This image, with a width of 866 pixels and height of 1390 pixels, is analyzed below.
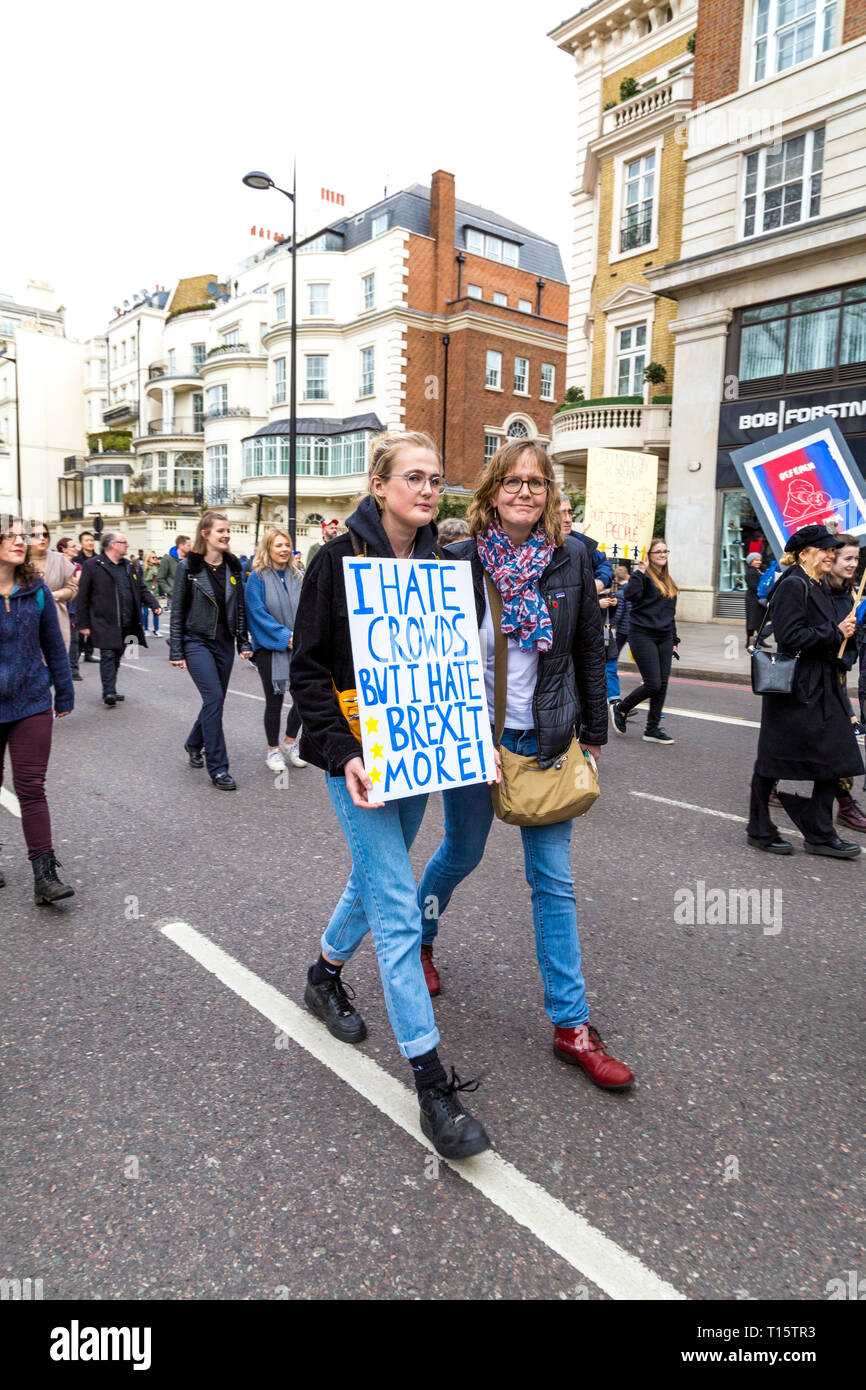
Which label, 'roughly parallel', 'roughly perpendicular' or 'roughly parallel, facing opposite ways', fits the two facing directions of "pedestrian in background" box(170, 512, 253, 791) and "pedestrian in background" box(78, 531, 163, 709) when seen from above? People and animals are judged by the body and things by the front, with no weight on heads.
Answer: roughly parallel

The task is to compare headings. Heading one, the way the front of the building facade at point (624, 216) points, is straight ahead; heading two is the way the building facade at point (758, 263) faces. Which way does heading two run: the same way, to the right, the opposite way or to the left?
the same way

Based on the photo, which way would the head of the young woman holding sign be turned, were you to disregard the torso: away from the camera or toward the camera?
toward the camera

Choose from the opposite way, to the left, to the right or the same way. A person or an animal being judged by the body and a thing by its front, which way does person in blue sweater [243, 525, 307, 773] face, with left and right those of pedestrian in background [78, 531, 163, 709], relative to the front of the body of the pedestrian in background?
the same way

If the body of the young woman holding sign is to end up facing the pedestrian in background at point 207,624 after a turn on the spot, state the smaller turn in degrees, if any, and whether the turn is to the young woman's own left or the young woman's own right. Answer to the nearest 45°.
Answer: approximately 135° to the young woman's own left

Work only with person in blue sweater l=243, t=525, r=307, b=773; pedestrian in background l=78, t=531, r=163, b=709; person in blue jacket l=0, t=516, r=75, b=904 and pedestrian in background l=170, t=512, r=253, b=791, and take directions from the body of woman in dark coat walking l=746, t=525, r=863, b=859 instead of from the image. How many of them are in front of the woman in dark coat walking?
0

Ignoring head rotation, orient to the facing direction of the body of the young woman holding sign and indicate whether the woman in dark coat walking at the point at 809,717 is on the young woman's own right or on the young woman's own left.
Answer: on the young woman's own left

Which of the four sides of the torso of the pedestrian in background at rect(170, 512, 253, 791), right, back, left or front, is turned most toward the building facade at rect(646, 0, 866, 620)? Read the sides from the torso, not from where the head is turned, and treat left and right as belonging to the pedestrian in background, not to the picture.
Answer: left

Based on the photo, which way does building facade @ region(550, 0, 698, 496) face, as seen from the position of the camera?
facing the viewer and to the left of the viewer

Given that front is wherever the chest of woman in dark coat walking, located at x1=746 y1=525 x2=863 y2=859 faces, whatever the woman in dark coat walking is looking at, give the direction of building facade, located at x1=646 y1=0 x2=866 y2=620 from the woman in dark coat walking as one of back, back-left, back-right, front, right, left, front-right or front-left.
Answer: left

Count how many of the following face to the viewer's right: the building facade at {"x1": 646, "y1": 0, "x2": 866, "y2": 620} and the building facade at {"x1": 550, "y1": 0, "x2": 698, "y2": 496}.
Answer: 0

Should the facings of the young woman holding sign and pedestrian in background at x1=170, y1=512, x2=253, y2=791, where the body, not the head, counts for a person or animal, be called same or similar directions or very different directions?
same or similar directions
